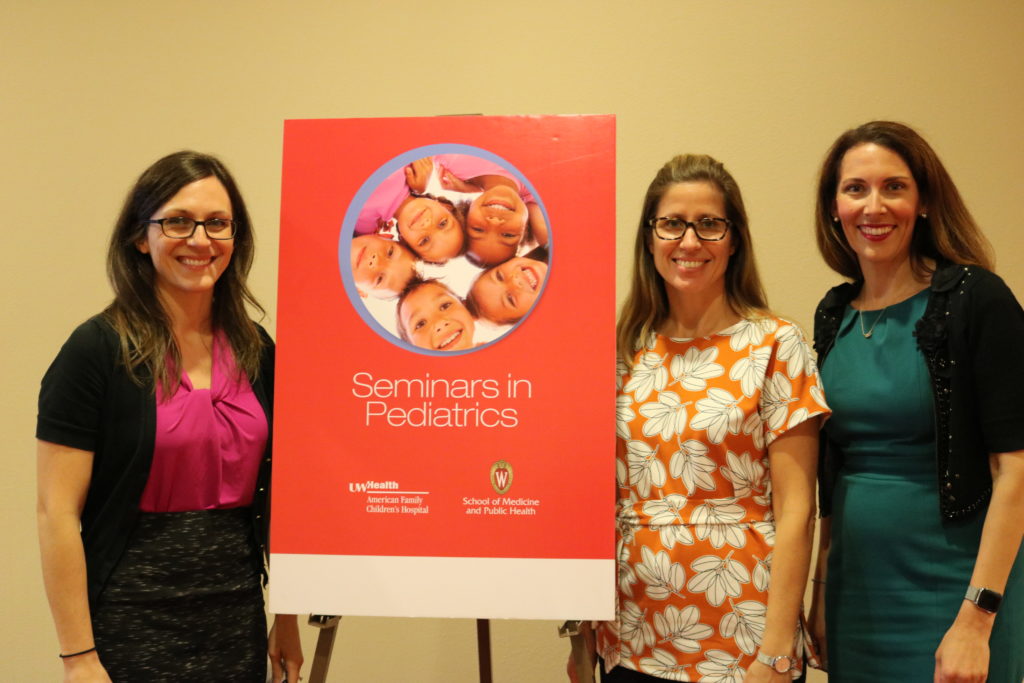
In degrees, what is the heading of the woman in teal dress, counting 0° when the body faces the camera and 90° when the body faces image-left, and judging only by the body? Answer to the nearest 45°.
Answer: approximately 45°

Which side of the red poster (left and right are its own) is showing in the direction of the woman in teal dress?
left

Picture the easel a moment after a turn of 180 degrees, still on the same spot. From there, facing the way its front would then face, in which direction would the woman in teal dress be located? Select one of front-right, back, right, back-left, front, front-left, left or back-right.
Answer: right

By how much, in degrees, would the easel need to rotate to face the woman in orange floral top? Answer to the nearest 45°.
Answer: approximately 90° to its left
